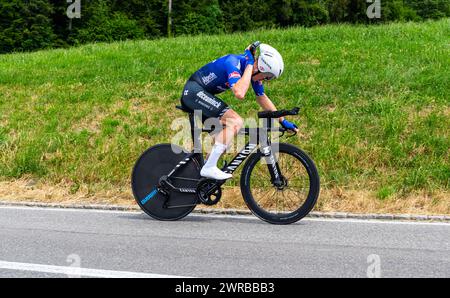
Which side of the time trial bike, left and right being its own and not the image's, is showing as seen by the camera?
right

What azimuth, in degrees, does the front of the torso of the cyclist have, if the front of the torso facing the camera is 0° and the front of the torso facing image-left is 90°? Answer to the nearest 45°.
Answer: approximately 270°
